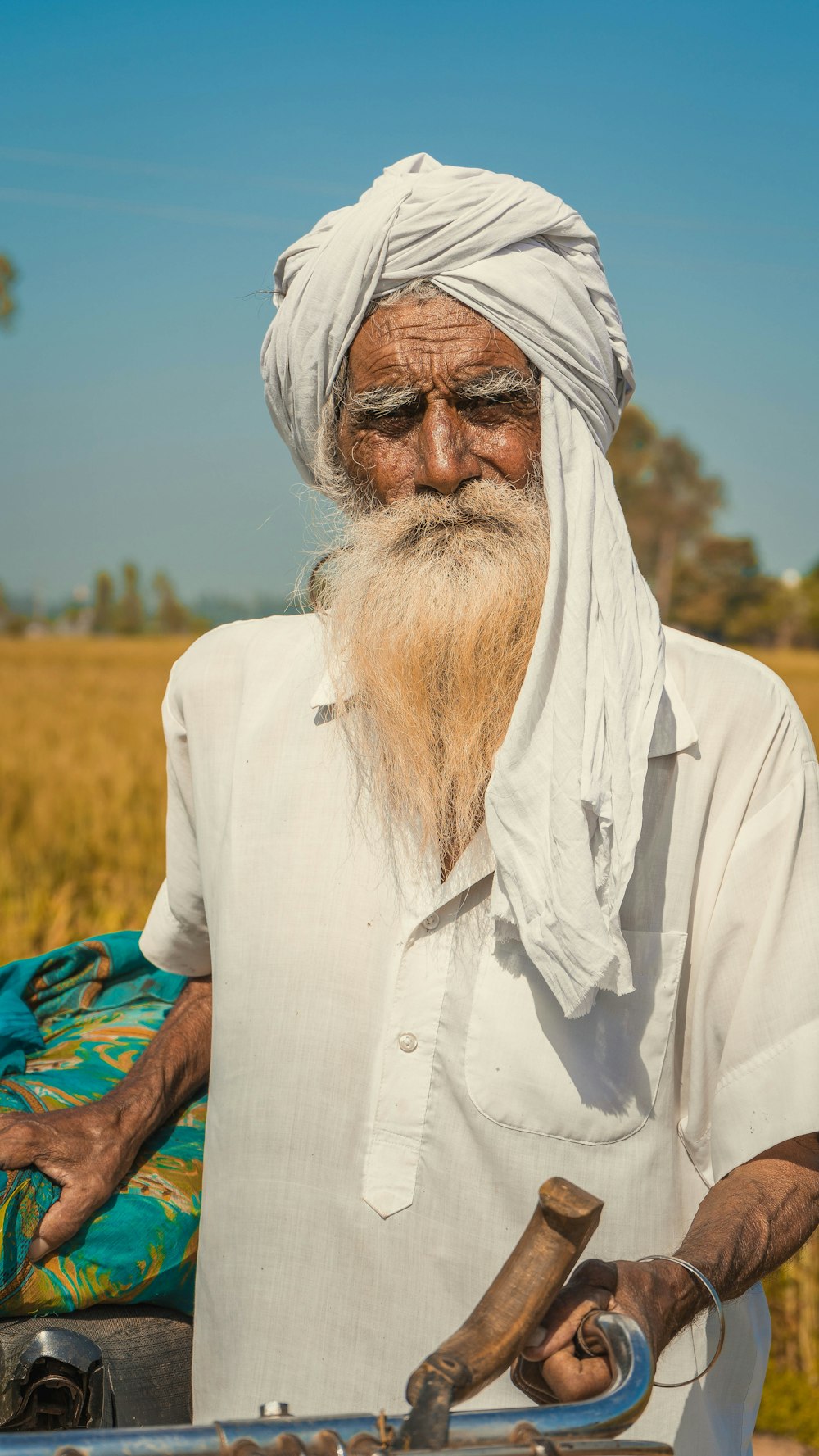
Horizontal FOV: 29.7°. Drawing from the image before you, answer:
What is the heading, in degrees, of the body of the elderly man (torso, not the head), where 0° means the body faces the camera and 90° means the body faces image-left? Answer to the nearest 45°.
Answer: approximately 0°
